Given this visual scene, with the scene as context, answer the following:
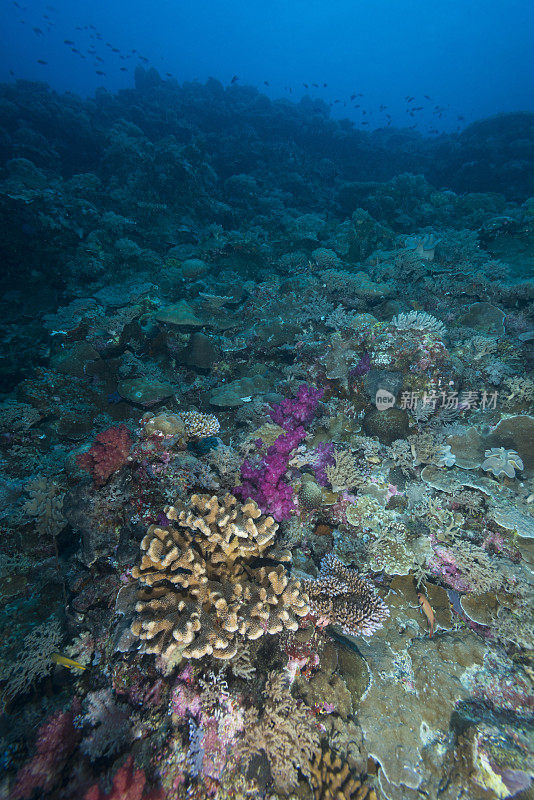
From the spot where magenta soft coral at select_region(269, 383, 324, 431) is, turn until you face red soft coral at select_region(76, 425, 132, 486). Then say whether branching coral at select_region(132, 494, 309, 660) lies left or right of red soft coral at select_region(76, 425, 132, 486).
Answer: left

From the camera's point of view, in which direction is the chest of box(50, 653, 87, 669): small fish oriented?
to the viewer's left

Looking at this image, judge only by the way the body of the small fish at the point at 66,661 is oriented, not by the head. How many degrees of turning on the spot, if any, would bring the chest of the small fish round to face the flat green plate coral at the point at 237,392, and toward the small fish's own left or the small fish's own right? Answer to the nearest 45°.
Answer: approximately 135° to the small fish's own right

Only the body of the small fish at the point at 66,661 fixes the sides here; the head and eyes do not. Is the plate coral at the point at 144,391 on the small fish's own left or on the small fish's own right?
on the small fish's own right

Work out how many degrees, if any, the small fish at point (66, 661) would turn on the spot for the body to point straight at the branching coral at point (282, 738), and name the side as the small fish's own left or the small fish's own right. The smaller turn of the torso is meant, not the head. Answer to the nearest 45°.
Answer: approximately 135° to the small fish's own left

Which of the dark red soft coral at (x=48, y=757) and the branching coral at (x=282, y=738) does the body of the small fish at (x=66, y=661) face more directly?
the dark red soft coral

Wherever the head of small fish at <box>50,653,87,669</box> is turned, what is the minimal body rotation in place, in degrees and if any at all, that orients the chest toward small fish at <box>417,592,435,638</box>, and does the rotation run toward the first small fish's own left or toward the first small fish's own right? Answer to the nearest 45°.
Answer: approximately 135° to the first small fish's own left

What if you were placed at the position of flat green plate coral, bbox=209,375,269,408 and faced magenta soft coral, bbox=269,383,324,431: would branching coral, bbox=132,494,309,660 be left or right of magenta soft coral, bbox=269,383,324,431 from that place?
right
